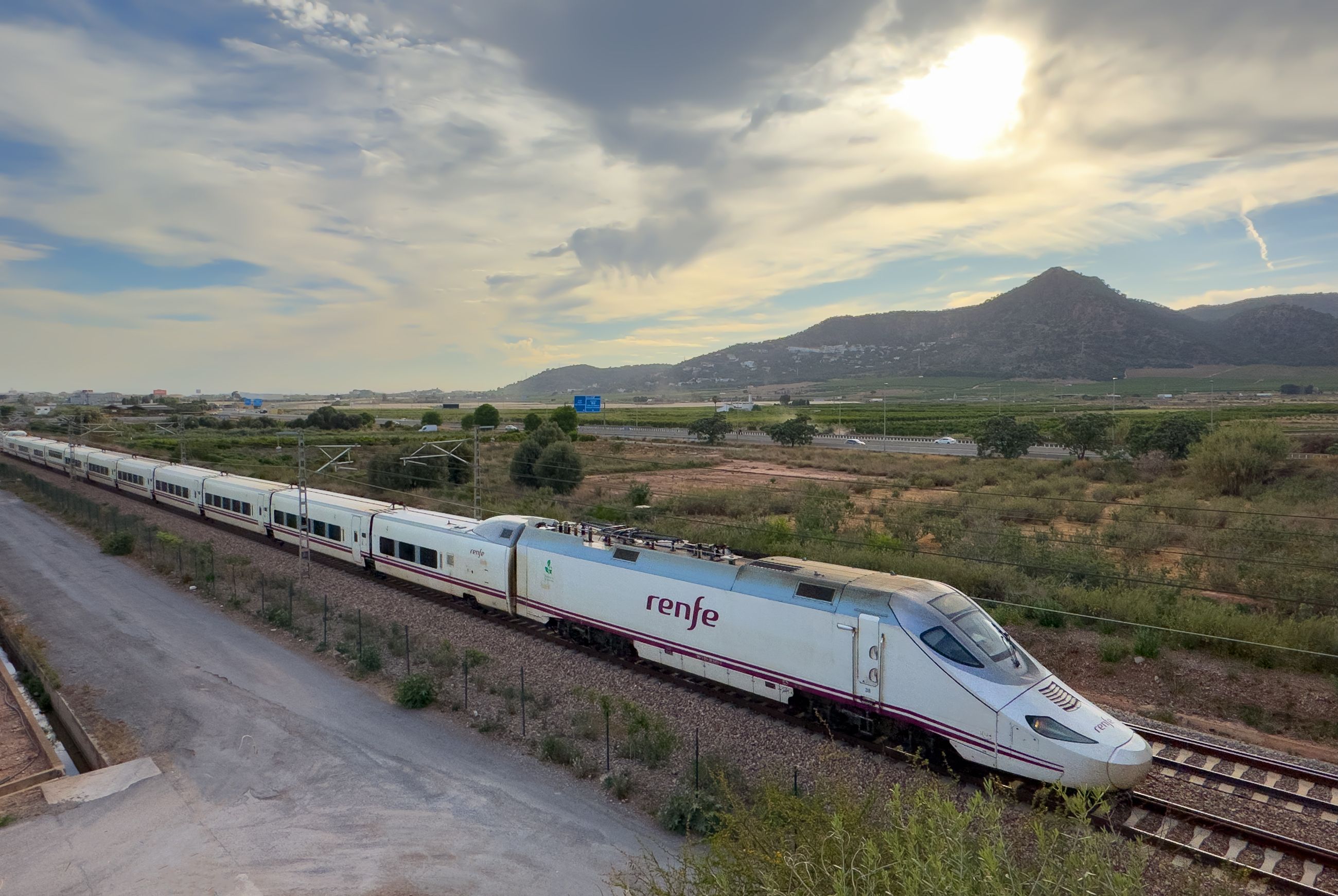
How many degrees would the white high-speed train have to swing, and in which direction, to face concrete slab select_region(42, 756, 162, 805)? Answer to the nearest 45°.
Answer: approximately 135° to its right

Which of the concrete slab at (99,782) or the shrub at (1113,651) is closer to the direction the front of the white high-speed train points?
the shrub

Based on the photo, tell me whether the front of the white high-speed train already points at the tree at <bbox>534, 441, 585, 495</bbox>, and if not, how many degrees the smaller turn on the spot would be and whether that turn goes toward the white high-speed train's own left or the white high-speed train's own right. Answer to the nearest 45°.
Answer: approximately 135° to the white high-speed train's own left

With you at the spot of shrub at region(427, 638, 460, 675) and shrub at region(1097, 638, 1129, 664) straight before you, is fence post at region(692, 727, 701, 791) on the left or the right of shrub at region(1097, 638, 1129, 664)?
right

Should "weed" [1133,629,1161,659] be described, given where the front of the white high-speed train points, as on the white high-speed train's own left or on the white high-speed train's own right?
on the white high-speed train's own left

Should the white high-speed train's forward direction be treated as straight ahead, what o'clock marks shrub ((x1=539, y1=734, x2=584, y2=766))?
The shrub is roughly at 1 o'clock from the white high-speed train.

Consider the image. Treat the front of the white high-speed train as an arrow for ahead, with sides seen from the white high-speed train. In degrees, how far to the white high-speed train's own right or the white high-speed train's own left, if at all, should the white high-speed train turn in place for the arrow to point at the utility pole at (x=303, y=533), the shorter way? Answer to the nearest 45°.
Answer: approximately 180°

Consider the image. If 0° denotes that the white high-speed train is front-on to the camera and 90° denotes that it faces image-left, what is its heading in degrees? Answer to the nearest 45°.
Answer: approximately 315°
